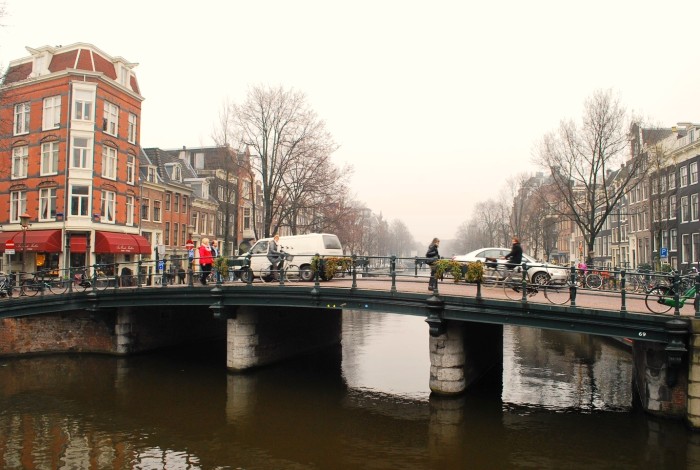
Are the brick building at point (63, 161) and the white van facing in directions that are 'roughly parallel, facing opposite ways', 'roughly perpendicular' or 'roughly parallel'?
roughly perpendicular

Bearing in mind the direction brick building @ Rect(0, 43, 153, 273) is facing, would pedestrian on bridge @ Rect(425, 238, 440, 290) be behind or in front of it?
in front

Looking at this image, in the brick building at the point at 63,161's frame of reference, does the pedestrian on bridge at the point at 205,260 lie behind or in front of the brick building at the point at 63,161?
in front

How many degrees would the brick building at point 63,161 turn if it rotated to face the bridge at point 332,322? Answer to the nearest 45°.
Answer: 0° — it already faces it

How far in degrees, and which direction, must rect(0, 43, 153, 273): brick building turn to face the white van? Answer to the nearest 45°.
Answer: approximately 45° to its left

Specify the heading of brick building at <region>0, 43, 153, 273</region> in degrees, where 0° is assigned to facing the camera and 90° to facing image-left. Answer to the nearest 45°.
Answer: approximately 0°
